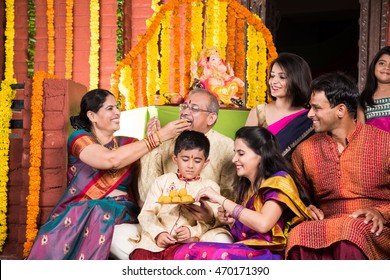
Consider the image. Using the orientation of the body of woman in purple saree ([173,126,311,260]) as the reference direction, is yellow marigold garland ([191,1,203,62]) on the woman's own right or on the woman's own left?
on the woman's own right

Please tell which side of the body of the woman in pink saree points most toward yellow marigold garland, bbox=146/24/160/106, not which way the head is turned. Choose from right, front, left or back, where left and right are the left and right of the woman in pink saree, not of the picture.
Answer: right

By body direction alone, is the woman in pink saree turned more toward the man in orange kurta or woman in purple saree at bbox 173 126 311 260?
the woman in purple saree

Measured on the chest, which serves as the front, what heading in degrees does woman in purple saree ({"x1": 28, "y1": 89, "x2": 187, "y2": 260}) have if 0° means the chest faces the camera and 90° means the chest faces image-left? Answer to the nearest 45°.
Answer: approximately 315°

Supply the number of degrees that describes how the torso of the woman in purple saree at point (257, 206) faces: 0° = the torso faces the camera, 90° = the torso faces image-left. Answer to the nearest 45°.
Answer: approximately 90°

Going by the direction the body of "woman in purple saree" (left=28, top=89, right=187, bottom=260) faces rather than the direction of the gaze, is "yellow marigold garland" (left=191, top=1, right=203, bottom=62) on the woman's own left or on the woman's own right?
on the woman's own left

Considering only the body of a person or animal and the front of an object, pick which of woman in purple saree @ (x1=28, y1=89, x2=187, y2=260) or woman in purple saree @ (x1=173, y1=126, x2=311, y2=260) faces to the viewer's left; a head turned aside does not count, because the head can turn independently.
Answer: woman in purple saree @ (x1=173, y1=126, x2=311, y2=260)

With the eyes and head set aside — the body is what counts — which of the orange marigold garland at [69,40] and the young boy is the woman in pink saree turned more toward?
the young boy

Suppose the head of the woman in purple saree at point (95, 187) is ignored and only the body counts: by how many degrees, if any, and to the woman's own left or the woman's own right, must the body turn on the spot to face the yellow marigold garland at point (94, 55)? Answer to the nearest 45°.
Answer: approximately 135° to the woman's own left

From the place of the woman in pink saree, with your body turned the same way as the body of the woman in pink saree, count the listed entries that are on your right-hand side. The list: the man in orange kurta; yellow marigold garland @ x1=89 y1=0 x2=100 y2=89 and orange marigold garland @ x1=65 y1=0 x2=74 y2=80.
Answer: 2

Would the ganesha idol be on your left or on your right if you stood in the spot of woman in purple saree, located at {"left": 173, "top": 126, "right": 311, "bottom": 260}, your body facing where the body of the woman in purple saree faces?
on your right

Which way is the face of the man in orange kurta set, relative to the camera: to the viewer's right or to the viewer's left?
to the viewer's left
